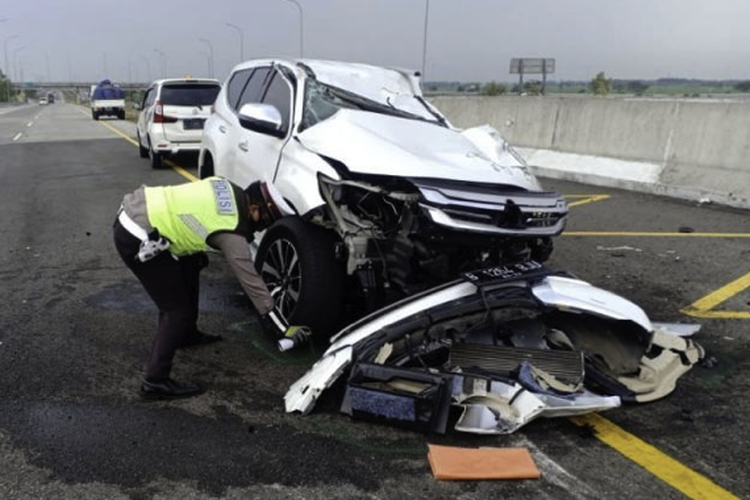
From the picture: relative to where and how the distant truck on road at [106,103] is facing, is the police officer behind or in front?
behind

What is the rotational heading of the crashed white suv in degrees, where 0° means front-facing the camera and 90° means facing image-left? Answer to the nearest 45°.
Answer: approximately 315°

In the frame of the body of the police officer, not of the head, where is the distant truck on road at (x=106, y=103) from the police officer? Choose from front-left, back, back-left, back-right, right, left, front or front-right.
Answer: left

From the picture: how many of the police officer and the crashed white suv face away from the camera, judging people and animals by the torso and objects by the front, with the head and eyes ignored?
0

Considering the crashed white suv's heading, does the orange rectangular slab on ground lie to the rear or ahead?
ahead

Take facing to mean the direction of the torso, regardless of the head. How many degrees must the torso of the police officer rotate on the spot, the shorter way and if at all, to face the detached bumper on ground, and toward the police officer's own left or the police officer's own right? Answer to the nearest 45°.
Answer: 0° — they already face it

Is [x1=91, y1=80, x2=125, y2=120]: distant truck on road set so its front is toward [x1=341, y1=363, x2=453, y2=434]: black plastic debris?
no

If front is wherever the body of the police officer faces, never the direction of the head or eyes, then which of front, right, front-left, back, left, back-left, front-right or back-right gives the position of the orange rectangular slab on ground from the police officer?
front-right

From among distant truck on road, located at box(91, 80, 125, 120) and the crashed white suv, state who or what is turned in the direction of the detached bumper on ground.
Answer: the crashed white suv

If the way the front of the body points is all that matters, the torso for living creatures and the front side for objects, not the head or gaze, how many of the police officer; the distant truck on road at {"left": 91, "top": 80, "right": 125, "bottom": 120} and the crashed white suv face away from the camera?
1

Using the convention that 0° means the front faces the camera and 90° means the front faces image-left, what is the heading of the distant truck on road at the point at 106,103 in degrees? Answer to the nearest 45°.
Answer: approximately 180°

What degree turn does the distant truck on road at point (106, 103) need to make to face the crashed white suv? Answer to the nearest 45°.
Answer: approximately 180°

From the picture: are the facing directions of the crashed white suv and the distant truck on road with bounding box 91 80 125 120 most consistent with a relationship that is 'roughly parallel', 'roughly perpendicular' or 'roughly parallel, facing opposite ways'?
roughly parallel, facing opposite ways

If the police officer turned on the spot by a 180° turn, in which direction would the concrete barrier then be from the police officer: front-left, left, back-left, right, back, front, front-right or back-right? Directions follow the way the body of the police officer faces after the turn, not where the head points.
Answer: back-right

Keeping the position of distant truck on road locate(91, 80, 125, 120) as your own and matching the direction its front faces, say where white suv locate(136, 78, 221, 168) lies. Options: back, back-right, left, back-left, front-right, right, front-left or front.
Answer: back

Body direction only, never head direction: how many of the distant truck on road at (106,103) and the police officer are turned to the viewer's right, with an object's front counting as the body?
1

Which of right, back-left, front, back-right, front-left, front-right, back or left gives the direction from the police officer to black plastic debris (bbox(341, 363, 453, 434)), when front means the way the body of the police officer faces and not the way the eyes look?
front-right

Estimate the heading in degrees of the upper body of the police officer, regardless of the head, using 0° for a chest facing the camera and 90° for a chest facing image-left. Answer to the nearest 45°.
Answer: approximately 270°
